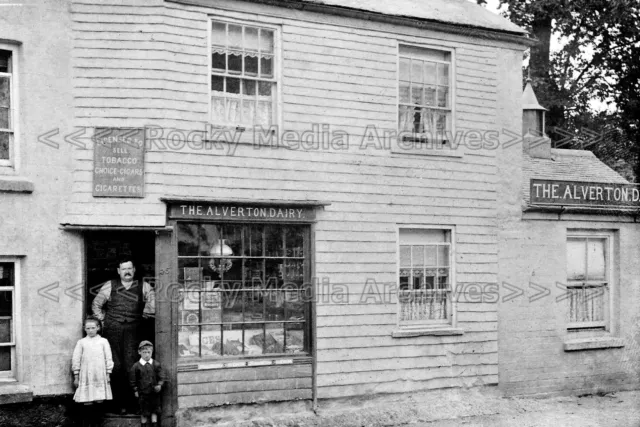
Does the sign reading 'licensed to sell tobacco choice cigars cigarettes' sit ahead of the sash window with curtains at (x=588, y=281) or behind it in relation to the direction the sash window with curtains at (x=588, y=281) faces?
ahead

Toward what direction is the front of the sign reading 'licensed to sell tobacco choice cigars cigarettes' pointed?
toward the camera

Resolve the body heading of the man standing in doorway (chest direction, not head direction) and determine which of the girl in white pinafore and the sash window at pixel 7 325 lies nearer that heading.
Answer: the girl in white pinafore

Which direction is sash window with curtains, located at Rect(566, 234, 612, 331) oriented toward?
toward the camera

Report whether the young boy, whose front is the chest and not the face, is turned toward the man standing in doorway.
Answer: no

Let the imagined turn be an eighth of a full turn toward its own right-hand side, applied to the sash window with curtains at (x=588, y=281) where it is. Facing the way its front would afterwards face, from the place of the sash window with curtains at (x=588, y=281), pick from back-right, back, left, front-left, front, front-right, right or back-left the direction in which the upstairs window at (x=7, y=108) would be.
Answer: front

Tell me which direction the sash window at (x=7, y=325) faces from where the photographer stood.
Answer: facing the viewer

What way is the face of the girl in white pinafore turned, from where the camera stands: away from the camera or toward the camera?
toward the camera

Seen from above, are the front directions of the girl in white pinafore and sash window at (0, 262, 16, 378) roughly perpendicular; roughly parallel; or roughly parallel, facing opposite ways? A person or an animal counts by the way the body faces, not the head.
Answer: roughly parallel

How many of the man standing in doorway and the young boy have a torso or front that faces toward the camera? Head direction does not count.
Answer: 2

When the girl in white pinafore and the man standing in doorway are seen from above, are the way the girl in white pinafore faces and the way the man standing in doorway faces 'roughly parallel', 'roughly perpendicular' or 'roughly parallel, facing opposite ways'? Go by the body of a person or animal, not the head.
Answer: roughly parallel

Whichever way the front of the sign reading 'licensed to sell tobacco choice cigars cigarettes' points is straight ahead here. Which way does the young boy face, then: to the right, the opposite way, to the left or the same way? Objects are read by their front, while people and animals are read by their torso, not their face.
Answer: the same way

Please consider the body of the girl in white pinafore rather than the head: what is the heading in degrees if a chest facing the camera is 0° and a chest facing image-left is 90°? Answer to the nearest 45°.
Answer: approximately 0°

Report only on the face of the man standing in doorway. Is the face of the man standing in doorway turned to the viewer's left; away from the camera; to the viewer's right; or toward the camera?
toward the camera

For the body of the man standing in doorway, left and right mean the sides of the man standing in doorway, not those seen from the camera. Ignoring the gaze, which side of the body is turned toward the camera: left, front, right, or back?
front

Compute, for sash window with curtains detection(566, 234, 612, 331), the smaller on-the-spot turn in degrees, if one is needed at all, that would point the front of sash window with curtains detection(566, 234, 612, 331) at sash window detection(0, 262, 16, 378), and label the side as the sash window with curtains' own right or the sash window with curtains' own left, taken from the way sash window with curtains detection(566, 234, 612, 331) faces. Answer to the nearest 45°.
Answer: approximately 45° to the sash window with curtains' own right
